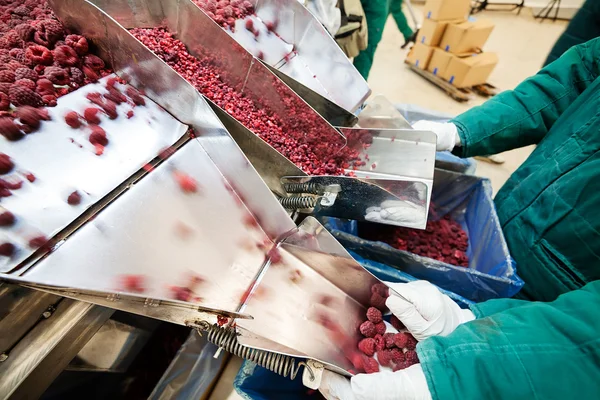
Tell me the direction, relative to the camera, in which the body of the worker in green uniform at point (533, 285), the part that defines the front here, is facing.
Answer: to the viewer's left

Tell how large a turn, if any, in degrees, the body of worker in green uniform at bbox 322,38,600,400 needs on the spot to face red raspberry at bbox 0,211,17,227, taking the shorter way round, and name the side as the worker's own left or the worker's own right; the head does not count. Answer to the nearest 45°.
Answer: approximately 45° to the worker's own left

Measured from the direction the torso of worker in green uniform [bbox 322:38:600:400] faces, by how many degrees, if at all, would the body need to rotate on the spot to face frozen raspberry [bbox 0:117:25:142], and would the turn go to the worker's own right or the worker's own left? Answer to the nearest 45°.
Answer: approximately 45° to the worker's own left
